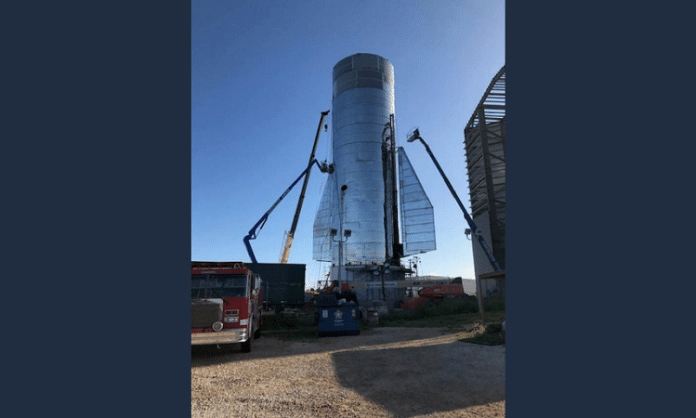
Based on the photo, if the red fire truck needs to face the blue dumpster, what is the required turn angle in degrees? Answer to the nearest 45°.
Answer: approximately 135° to its left

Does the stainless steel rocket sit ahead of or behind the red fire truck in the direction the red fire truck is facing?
behind

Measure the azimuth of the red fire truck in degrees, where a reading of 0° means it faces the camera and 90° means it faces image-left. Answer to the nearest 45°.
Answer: approximately 0°

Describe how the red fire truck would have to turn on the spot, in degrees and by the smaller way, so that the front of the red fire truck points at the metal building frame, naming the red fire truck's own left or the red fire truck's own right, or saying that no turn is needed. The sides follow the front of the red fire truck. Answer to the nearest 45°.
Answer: approximately 135° to the red fire truck's own left
